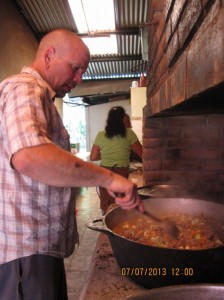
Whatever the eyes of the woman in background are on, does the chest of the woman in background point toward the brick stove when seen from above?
no

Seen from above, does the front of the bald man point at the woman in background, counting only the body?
no

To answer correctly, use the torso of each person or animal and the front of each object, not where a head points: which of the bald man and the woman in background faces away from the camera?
the woman in background

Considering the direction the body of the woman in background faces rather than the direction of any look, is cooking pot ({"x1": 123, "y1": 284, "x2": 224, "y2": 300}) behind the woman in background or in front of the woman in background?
behind

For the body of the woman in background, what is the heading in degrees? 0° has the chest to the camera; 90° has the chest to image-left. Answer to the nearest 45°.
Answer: approximately 180°

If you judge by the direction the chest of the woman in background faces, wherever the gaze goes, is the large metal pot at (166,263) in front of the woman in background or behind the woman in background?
behind

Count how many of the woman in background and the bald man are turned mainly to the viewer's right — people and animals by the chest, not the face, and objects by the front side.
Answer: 1

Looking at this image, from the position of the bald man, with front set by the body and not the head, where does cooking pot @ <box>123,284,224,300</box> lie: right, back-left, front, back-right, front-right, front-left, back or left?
front-right

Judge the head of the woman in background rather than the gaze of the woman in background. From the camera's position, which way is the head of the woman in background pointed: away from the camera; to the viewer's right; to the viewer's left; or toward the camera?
away from the camera

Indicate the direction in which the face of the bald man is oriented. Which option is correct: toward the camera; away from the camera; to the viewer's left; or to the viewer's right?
to the viewer's right

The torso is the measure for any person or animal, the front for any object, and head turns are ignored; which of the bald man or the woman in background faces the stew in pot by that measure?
the bald man

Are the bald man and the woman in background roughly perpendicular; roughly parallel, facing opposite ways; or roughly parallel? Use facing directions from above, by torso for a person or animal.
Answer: roughly perpendicular

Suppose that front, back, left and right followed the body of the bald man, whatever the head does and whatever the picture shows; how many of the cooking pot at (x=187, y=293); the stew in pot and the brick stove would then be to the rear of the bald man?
0

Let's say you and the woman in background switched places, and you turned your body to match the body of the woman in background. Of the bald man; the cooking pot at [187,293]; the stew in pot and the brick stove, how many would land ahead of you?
0

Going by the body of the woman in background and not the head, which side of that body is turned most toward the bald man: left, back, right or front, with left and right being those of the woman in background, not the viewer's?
back

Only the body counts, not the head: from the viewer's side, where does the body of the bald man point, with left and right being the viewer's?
facing to the right of the viewer

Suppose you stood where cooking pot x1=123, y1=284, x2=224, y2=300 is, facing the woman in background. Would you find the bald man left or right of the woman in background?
left
